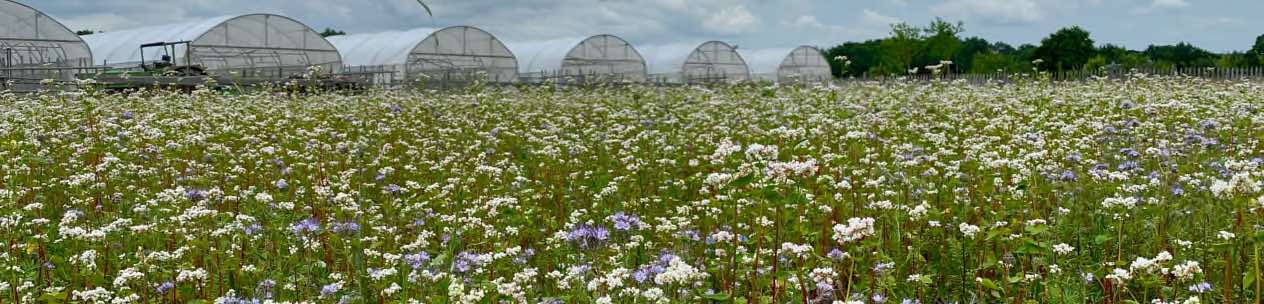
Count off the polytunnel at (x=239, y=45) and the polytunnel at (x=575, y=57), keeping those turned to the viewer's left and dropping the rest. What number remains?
0

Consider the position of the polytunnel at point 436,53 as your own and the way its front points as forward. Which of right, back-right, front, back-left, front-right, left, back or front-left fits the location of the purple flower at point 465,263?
front-right

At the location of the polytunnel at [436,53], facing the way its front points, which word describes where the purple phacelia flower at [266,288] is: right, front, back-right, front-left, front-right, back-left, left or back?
front-right

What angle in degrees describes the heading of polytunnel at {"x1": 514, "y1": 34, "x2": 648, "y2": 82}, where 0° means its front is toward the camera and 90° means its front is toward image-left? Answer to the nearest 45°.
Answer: approximately 315°

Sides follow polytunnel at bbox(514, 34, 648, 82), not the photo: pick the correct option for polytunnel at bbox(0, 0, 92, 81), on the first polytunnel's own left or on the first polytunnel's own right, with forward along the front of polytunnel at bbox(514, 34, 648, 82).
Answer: on the first polytunnel's own right

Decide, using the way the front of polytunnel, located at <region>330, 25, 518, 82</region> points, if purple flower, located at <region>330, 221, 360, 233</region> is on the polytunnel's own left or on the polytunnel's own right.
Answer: on the polytunnel's own right

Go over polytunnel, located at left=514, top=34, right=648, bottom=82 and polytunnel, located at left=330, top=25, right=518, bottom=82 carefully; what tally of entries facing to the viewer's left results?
0

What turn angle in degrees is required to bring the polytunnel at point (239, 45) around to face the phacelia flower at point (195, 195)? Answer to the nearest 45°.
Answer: approximately 45° to its right

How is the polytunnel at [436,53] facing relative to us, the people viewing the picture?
facing the viewer and to the right of the viewer

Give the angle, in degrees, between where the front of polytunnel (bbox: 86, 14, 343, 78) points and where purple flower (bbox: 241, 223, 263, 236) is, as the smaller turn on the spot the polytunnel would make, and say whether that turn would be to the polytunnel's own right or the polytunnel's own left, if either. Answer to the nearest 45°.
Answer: approximately 45° to the polytunnel's own right

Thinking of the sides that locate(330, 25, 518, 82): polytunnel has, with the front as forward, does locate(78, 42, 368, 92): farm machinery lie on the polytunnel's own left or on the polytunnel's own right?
on the polytunnel's own right
